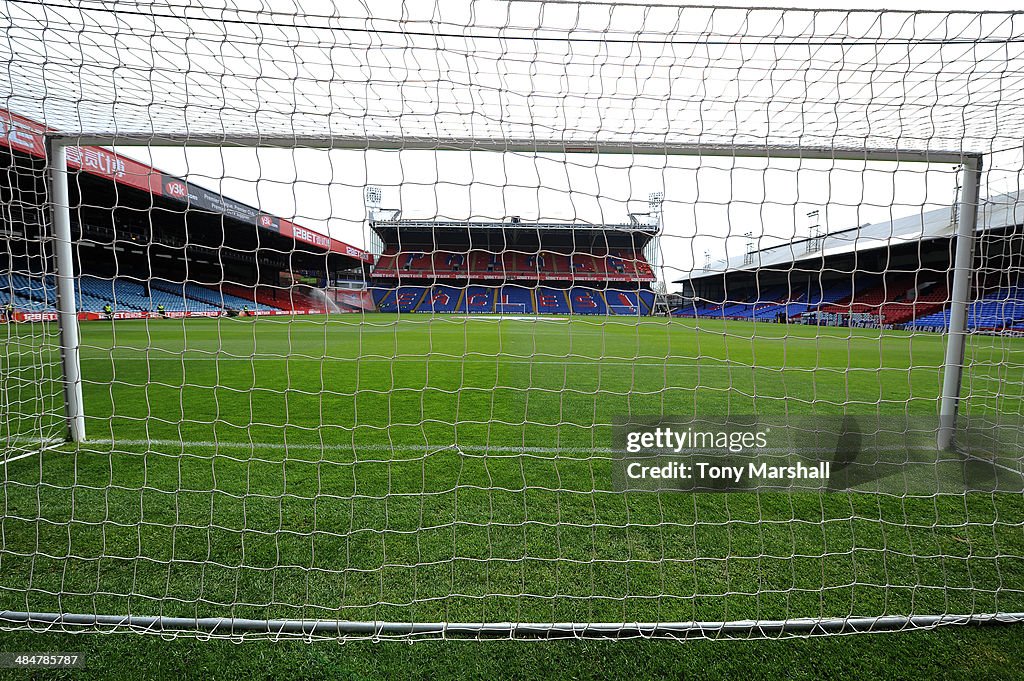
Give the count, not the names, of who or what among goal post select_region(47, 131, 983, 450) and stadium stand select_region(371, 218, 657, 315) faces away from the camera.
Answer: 1

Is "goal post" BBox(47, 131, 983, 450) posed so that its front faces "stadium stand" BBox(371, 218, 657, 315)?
yes

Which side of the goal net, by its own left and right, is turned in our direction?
back

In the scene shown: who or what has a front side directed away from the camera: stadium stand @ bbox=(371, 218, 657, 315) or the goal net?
the goal net

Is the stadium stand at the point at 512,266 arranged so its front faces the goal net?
yes

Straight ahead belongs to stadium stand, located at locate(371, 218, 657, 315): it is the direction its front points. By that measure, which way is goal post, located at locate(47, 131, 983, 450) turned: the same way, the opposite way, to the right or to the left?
the opposite way

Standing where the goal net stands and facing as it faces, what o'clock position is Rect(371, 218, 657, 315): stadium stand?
The stadium stand is roughly at 12 o'clock from the goal net.

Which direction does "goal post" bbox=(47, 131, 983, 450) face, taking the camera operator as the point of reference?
facing away from the viewer

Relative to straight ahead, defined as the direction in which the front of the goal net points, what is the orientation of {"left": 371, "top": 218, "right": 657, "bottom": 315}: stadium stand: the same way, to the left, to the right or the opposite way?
the opposite way

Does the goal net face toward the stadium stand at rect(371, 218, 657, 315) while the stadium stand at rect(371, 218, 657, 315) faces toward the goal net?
yes

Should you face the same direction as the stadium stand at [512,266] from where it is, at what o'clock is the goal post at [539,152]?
The goal post is roughly at 12 o'clock from the stadium stand.
